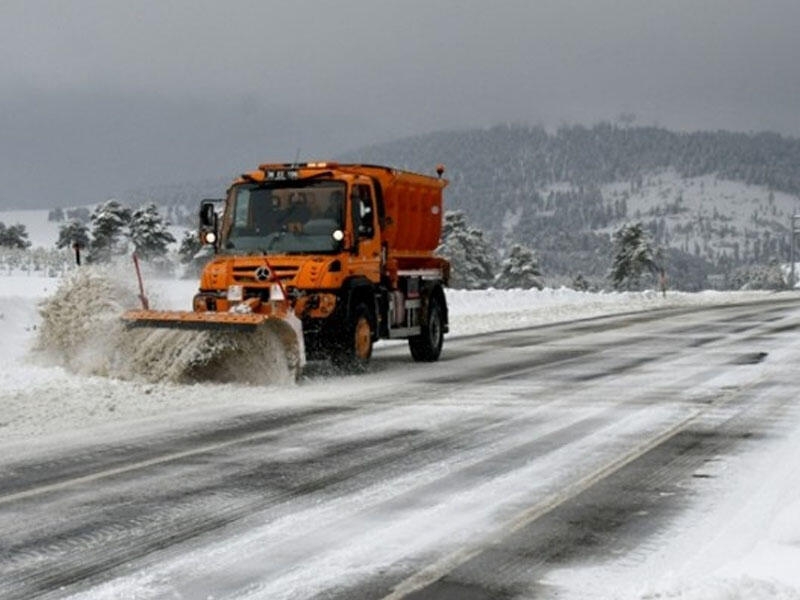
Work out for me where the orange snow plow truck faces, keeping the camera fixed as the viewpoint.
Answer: facing the viewer and to the left of the viewer
